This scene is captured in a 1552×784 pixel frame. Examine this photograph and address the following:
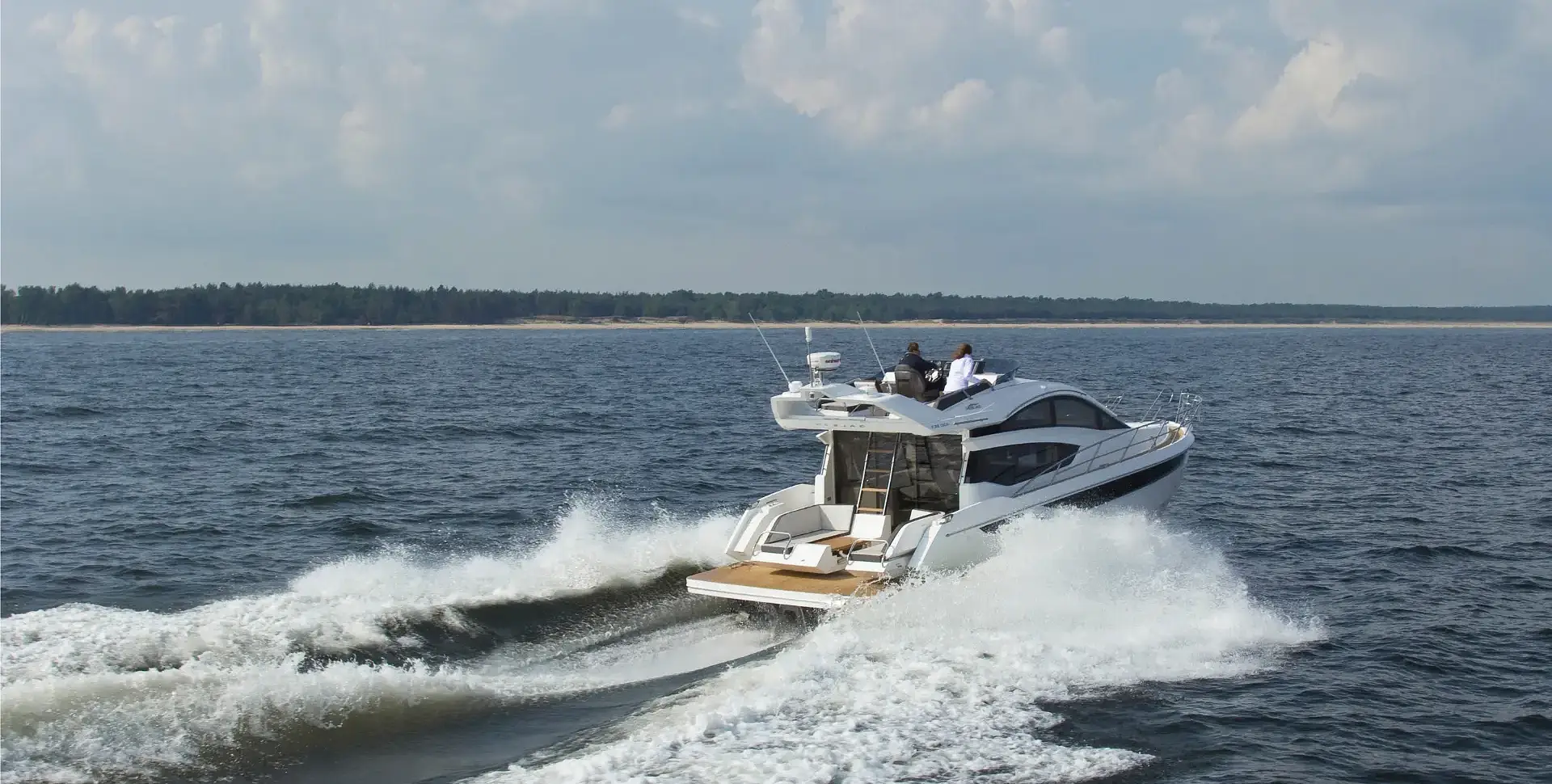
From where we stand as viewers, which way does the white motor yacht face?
facing away from the viewer and to the right of the viewer

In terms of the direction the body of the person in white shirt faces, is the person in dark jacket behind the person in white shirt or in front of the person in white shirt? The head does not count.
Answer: behind

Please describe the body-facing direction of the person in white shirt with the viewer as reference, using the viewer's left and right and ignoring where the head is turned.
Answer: facing away from the viewer and to the right of the viewer
